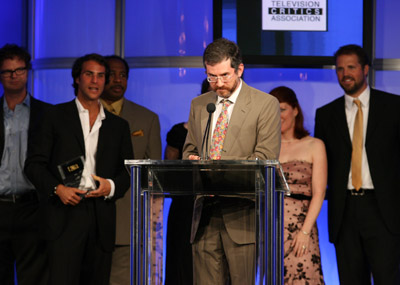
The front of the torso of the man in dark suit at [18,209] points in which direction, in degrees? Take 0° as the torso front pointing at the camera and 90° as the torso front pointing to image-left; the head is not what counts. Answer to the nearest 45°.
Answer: approximately 0°

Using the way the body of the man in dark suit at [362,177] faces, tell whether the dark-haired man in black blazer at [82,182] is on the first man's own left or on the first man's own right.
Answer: on the first man's own right

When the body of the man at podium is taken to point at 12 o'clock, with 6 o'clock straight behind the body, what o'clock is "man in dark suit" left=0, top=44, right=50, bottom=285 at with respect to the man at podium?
The man in dark suit is roughly at 3 o'clock from the man at podium.

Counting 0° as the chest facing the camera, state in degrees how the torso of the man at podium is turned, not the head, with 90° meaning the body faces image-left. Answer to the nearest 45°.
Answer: approximately 45°

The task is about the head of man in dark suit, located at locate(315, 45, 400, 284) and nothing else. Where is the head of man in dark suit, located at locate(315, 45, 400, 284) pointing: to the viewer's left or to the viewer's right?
to the viewer's left

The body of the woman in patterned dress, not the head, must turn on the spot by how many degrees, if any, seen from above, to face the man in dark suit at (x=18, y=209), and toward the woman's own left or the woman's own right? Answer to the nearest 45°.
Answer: approximately 45° to the woman's own right

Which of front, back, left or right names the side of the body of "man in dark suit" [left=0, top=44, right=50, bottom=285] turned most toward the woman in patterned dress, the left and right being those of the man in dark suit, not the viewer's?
left
